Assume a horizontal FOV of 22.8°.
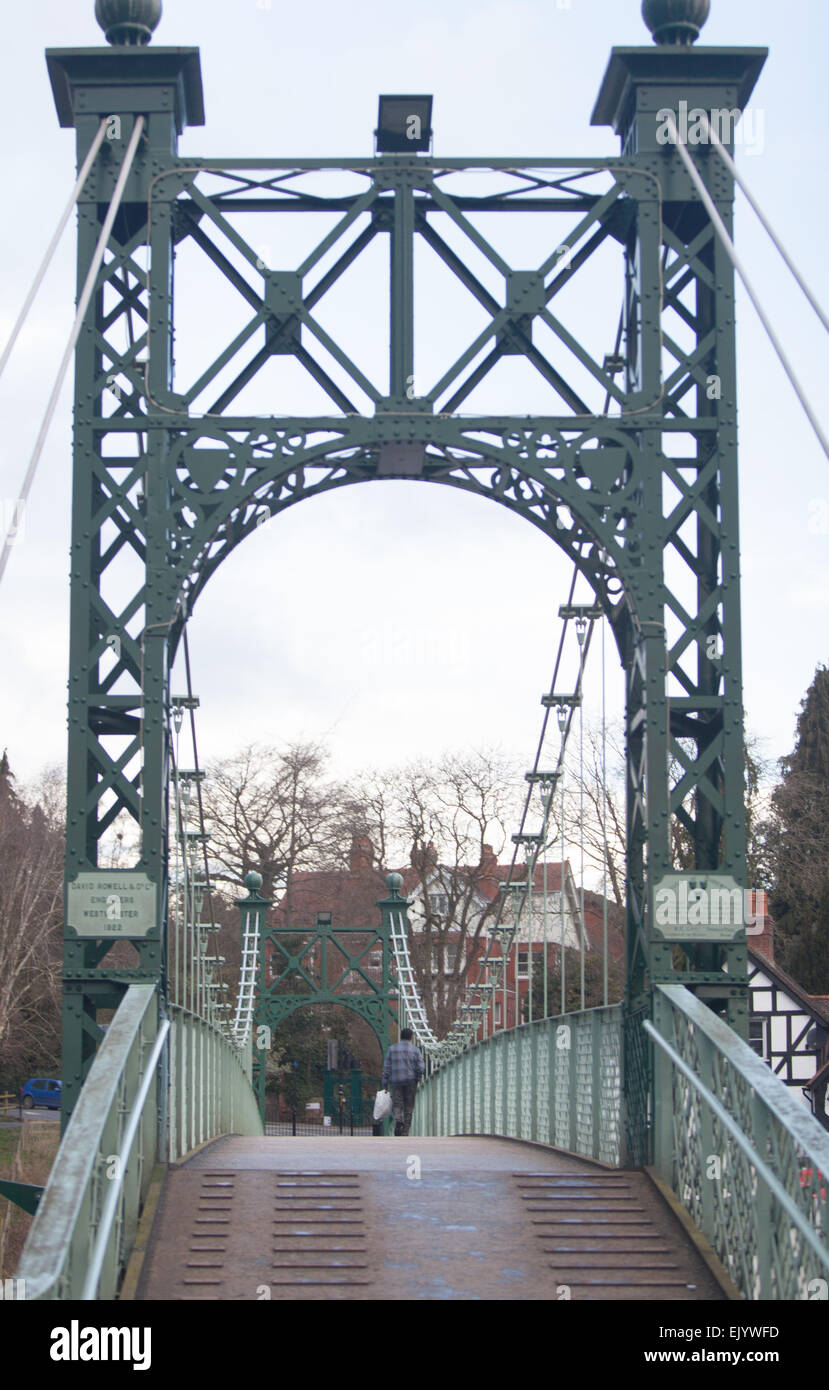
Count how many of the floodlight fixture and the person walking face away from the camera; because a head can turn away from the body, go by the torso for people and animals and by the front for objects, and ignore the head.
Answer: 1

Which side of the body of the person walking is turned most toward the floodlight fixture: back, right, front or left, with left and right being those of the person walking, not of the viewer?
back

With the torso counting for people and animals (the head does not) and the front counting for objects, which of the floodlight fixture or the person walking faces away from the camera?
the person walking

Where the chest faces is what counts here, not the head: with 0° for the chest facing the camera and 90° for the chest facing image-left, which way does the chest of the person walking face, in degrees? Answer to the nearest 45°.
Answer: approximately 180°

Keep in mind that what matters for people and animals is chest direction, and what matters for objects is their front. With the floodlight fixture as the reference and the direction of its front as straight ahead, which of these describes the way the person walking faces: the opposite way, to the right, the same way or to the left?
the opposite way

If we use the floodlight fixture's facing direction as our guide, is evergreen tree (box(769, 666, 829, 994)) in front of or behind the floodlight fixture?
behind

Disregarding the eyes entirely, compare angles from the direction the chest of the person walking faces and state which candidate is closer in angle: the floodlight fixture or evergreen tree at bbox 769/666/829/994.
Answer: the evergreen tree
